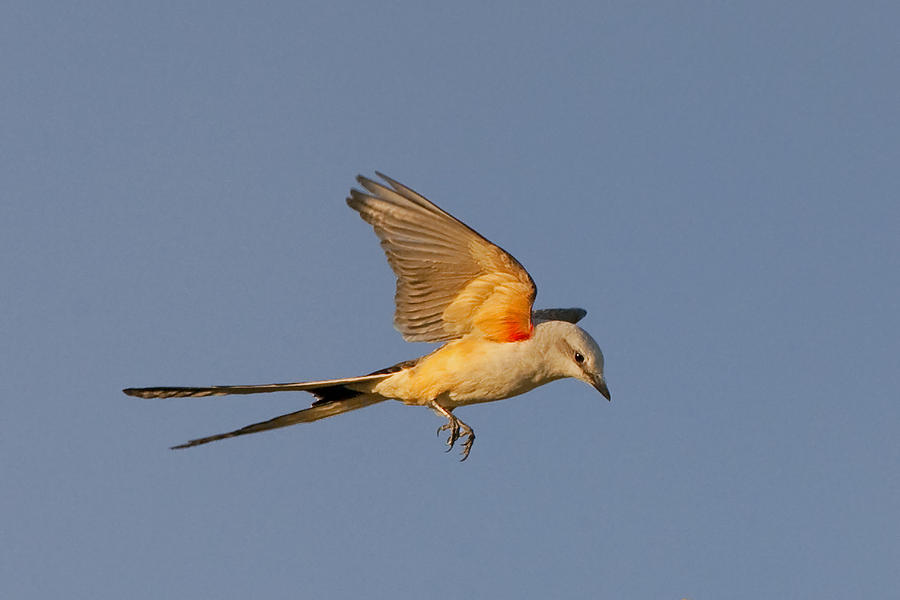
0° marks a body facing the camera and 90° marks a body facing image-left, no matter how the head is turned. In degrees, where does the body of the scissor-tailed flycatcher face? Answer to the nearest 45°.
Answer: approximately 270°
